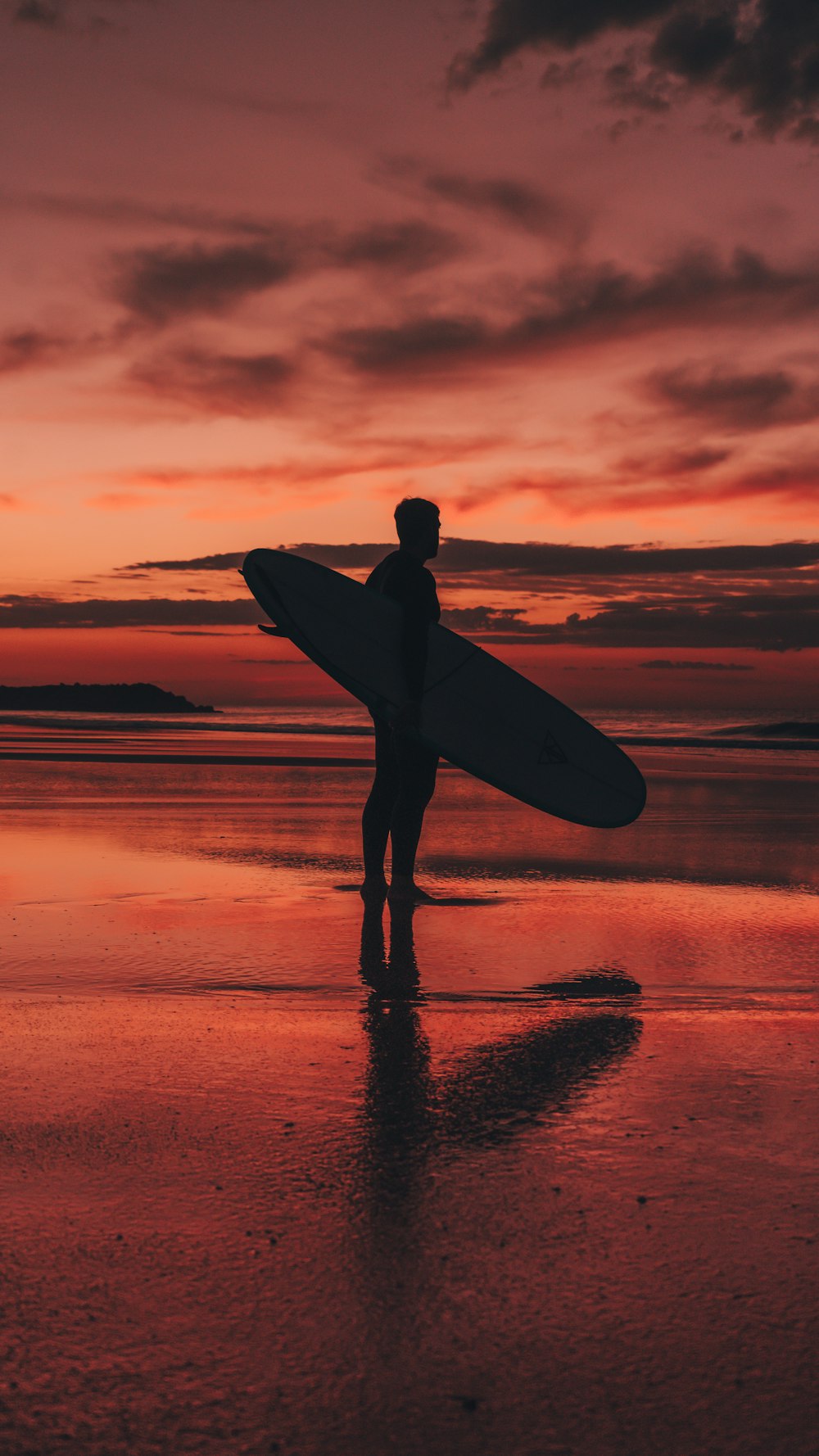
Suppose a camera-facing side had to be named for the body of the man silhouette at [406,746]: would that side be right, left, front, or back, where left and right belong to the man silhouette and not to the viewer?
right
